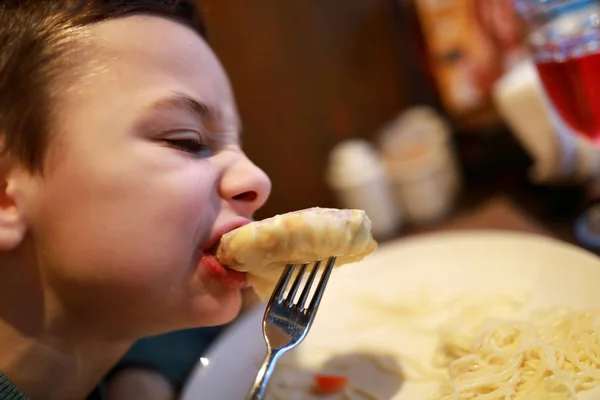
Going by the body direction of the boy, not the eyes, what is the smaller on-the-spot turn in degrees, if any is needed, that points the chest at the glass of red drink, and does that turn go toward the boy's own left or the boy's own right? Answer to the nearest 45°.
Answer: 0° — they already face it

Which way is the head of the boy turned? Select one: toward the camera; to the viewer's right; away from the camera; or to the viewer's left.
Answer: to the viewer's right

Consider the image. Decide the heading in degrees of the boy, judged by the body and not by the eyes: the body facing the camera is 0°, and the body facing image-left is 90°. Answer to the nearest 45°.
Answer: approximately 270°

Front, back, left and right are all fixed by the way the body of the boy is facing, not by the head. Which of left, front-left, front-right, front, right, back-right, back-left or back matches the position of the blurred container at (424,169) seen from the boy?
front-left
